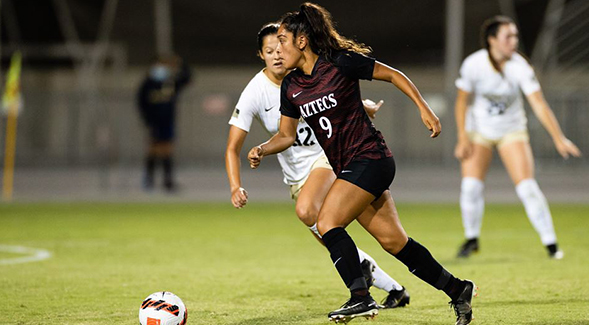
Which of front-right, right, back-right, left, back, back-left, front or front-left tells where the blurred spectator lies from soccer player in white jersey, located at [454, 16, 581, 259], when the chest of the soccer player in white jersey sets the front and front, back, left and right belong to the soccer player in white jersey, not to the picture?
back-right

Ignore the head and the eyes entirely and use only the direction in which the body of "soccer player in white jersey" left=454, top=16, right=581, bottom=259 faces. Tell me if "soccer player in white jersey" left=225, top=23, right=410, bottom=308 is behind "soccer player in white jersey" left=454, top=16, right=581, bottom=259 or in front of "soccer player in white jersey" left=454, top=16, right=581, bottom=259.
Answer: in front

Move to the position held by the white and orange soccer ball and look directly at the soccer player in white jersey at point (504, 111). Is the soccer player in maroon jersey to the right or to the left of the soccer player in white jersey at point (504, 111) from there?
right

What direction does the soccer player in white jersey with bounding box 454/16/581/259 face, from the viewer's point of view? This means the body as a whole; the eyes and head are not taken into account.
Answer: toward the camera

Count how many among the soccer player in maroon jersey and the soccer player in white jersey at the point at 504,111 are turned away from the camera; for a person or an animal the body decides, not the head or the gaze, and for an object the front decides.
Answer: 0

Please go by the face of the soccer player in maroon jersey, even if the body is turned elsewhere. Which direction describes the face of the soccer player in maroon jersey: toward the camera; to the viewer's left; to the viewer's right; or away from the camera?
to the viewer's left
